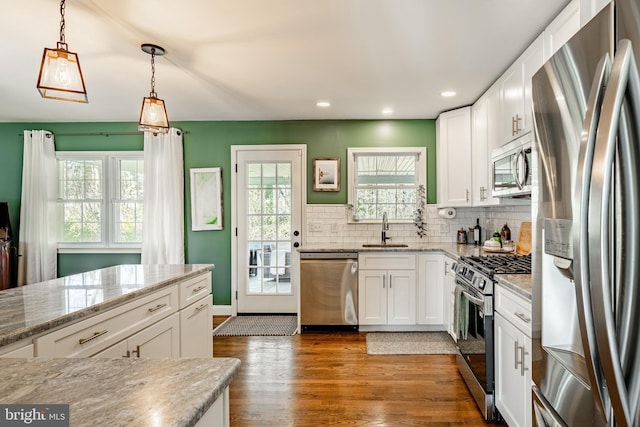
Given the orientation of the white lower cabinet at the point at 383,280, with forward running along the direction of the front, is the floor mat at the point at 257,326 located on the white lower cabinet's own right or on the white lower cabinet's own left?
on the white lower cabinet's own right

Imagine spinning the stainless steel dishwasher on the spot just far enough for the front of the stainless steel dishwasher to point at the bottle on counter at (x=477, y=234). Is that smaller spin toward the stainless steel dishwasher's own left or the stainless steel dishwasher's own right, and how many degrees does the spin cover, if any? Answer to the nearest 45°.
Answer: approximately 90° to the stainless steel dishwasher's own left

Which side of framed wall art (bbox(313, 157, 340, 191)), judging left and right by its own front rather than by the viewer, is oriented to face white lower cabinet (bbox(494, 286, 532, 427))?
front

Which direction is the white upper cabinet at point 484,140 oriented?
to the viewer's left

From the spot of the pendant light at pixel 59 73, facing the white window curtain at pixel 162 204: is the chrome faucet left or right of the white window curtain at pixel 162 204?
right

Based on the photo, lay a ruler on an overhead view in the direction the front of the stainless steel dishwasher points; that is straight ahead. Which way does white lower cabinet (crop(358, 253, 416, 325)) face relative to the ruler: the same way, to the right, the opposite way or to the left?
the same way

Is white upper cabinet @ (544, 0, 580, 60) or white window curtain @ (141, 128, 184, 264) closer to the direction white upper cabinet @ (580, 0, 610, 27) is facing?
the white window curtain

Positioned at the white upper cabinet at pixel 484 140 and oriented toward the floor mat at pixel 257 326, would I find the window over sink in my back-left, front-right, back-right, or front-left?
front-right

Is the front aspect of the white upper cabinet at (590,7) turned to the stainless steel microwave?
no

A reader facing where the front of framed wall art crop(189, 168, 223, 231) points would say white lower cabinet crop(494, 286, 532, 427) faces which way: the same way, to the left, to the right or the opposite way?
to the right

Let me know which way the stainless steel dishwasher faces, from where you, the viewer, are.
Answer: facing the viewer

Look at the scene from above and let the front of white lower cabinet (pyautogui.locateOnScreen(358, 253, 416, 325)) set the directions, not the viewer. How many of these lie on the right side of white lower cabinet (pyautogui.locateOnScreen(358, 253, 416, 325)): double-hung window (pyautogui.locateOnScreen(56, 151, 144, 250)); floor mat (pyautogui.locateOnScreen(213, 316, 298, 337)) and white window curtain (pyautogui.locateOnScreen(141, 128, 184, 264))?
3

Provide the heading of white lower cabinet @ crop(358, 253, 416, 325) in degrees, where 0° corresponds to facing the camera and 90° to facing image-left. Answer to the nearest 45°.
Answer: approximately 0°

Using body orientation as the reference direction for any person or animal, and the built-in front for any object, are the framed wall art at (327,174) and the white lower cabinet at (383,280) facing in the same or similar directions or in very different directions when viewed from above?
same or similar directions
